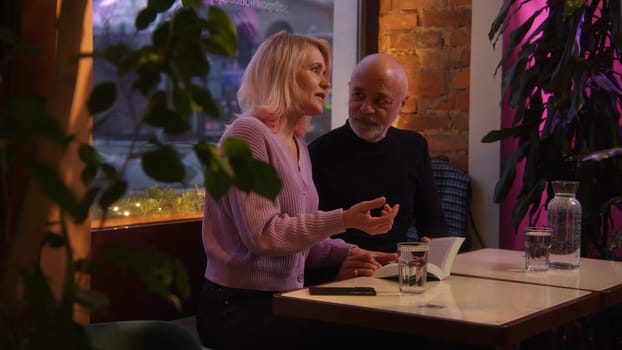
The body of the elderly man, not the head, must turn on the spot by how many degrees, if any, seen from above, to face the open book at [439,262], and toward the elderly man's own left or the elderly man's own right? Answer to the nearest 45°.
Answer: approximately 45° to the elderly man's own left

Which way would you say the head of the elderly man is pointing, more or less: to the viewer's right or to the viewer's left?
to the viewer's left

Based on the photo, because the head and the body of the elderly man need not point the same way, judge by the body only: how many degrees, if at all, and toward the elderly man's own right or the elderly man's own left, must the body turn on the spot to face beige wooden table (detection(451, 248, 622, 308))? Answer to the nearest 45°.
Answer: approximately 90° to the elderly man's own left

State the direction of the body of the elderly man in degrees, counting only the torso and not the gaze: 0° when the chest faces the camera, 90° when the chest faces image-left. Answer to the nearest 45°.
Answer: approximately 45°

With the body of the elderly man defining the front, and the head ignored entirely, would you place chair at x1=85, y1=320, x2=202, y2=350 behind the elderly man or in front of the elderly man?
in front

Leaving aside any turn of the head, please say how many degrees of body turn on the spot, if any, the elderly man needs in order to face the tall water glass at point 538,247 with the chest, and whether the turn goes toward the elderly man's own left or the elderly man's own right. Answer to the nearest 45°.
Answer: approximately 90° to the elderly man's own left

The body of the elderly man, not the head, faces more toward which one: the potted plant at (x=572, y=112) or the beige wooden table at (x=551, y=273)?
the beige wooden table

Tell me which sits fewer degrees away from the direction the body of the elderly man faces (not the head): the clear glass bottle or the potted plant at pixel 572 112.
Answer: the clear glass bottle

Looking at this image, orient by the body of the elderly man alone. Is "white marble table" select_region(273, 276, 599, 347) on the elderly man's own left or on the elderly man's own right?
on the elderly man's own left

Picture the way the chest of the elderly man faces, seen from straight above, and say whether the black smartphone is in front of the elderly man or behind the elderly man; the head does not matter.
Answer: in front

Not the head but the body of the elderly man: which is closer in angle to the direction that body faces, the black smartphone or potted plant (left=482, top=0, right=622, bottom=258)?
the black smartphone

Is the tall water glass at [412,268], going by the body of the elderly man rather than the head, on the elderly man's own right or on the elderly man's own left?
on the elderly man's own left
